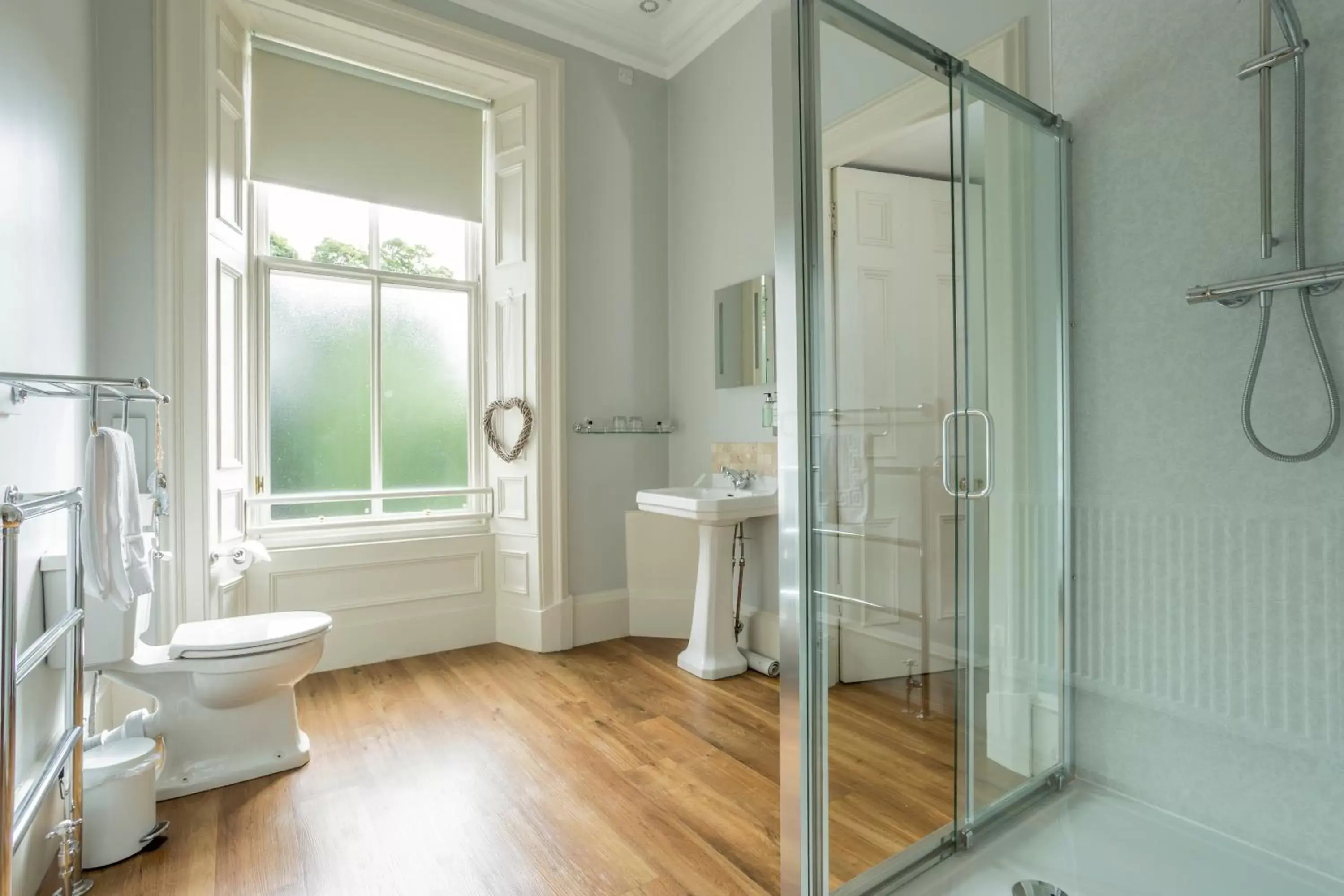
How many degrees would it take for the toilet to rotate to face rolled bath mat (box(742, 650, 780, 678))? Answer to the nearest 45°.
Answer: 0° — it already faces it

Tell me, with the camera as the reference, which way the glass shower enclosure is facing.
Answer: facing away from the viewer and to the left of the viewer

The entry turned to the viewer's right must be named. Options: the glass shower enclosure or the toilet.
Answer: the toilet

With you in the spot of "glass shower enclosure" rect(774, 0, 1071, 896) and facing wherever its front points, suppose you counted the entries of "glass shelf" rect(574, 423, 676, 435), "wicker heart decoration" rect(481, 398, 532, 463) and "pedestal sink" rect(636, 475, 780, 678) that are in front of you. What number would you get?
3

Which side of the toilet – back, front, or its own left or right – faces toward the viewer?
right

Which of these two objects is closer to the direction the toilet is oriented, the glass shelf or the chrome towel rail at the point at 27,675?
the glass shelf

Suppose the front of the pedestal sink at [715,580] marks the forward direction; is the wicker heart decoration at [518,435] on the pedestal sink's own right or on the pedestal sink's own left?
on the pedestal sink's own right

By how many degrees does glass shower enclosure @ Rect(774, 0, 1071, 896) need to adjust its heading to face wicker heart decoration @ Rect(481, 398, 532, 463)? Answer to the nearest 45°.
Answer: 0° — it already faces it

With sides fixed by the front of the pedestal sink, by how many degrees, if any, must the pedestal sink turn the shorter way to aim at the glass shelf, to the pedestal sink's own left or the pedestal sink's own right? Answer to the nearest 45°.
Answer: approximately 90° to the pedestal sink's own right

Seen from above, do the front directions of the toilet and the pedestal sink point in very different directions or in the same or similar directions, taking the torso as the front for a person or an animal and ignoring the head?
very different directions

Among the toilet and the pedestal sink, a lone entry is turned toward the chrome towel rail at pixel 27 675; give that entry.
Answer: the pedestal sink

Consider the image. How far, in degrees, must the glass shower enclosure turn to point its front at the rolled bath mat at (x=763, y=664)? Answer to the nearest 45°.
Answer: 0° — it already faces it
